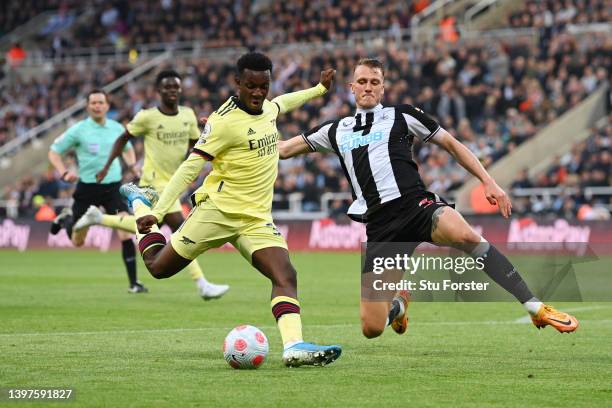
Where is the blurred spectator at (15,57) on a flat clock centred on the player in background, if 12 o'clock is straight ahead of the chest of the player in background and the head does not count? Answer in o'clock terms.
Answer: The blurred spectator is roughly at 7 o'clock from the player in background.

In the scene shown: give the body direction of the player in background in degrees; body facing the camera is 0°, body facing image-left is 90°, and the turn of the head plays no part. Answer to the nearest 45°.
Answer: approximately 315°

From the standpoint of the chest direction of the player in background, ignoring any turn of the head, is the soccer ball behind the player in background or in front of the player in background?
in front

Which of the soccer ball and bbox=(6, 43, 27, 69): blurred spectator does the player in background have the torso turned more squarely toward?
the soccer ball
